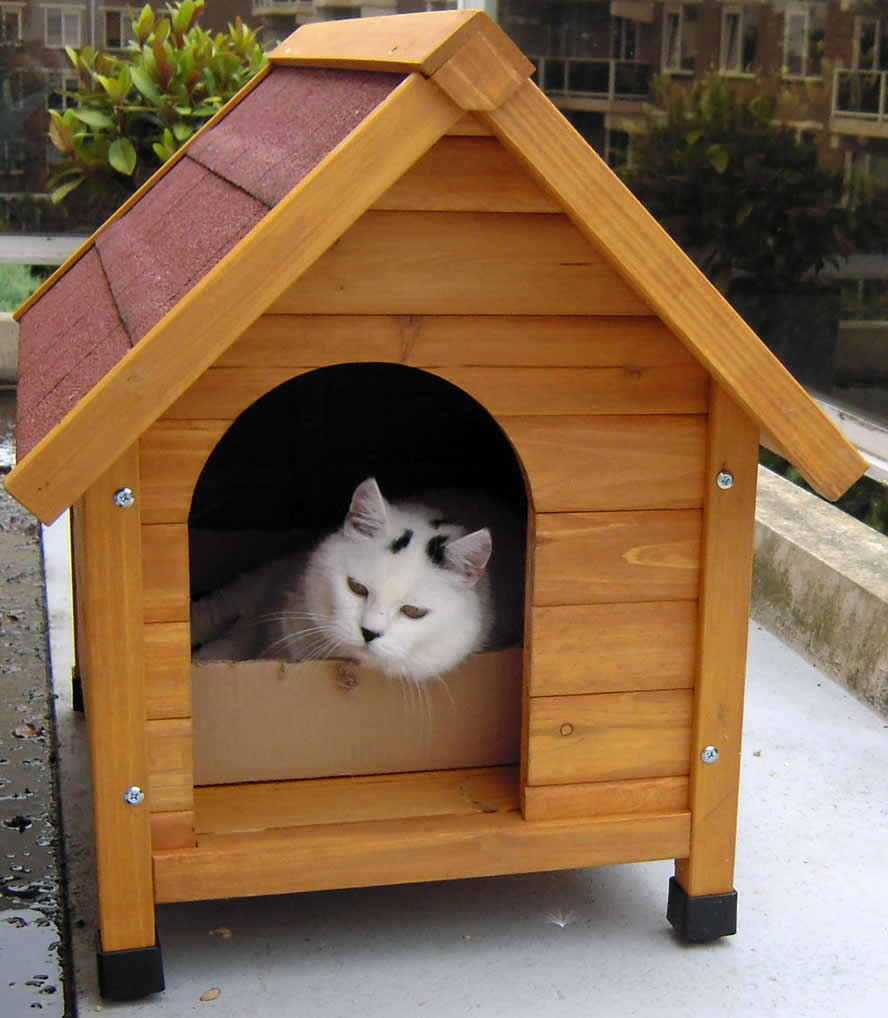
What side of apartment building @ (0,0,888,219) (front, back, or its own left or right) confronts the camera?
front

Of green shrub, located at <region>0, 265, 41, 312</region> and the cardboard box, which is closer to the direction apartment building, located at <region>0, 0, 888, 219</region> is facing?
the cardboard box

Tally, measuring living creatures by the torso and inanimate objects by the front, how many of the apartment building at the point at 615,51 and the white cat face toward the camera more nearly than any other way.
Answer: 2

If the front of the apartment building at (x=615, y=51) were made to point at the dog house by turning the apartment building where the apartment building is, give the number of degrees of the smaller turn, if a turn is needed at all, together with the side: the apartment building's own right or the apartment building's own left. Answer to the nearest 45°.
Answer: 0° — it already faces it

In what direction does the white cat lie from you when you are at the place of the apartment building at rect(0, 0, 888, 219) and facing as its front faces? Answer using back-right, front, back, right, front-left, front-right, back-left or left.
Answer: front

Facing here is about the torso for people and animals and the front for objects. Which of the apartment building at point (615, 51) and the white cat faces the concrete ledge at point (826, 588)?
the apartment building

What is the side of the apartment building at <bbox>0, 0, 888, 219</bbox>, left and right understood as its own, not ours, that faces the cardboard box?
front

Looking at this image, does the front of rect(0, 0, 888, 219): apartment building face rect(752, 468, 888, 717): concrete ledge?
yes

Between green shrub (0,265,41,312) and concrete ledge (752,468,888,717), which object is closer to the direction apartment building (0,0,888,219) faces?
the concrete ledge

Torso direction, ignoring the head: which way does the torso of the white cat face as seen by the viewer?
toward the camera
